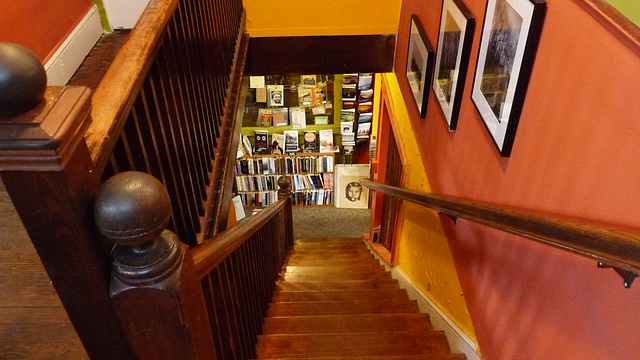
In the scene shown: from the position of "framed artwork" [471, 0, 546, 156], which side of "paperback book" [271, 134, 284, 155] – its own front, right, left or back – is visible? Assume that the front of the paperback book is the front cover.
front

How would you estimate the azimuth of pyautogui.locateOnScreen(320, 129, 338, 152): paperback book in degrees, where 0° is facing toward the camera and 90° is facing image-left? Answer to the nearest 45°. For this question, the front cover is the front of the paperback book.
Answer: approximately 0°

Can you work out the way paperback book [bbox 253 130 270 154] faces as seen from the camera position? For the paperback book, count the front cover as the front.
facing the viewer

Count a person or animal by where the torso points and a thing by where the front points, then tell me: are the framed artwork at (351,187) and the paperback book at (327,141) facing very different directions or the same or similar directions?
same or similar directions

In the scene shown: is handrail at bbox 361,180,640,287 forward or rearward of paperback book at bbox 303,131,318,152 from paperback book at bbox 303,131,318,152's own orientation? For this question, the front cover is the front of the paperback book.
forward

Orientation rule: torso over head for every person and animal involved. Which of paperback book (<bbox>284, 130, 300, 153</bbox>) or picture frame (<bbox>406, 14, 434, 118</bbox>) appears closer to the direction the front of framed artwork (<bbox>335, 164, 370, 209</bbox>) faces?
the picture frame

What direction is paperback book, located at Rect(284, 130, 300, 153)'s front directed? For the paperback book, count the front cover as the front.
toward the camera

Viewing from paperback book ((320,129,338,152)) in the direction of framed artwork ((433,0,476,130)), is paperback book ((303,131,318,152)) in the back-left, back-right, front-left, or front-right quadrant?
back-right

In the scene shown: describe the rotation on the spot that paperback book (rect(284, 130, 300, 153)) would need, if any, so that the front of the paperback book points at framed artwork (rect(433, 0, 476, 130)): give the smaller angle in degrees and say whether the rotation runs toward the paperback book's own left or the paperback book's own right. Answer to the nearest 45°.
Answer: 0° — it already faces it

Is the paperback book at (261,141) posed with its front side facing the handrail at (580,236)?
yes

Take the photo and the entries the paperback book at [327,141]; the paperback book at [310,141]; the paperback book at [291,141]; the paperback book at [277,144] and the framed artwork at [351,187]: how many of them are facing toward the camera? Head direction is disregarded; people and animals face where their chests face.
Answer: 5

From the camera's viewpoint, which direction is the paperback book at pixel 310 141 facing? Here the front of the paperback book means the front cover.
toward the camera
